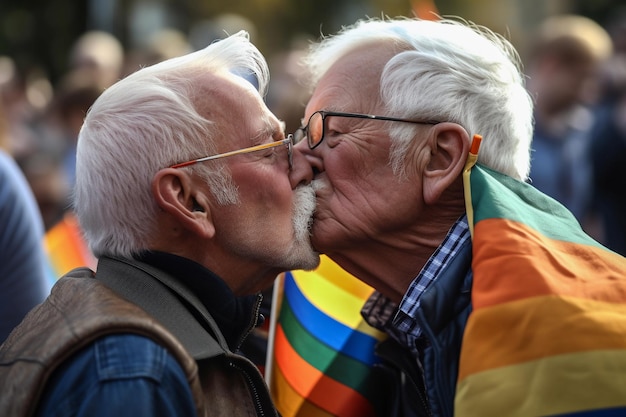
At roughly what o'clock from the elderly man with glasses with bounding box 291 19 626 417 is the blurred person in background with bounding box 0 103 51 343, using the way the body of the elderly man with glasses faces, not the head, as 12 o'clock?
The blurred person in background is roughly at 12 o'clock from the elderly man with glasses.

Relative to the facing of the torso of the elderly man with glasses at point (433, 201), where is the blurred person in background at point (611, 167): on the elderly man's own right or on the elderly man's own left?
on the elderly man's own right

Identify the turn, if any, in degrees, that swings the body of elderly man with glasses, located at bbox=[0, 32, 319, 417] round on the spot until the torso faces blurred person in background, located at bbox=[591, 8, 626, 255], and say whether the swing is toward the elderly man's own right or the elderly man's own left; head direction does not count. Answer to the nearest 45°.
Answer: approximately 45° to the elderly man's own left

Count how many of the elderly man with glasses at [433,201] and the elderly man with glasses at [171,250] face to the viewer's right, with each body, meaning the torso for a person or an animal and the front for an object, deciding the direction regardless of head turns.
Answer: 1

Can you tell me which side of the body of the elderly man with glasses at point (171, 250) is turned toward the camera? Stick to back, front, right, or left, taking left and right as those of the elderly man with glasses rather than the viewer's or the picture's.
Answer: right

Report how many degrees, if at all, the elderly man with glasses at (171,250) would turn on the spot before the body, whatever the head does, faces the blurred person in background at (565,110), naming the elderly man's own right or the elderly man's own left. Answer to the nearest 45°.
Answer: approximately 45° to the elderly man's own left

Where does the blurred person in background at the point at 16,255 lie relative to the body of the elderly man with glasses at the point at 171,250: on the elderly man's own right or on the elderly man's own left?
on the elderly man's own left

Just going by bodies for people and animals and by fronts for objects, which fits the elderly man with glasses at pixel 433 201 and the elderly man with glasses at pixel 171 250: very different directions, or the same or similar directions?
very different directions

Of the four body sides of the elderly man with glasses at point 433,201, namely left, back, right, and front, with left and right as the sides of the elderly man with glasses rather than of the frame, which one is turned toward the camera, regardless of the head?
left

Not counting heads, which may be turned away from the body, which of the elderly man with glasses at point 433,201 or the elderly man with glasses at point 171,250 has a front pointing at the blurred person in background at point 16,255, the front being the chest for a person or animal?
the elderly man with glasses at point 433,201
